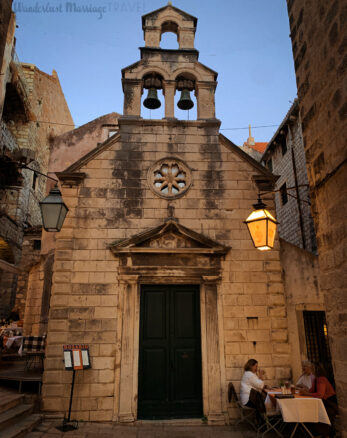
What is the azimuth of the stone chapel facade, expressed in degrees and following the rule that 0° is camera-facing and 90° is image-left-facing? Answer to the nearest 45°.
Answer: approximately 0°

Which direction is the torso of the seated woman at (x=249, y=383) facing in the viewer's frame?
to the viewer's right

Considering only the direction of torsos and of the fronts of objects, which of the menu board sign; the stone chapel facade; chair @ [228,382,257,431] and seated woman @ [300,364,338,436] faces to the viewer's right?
the chair

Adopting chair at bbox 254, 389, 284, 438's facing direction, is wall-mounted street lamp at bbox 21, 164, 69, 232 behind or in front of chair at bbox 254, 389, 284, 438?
behind

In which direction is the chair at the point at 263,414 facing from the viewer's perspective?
to the viewer's right

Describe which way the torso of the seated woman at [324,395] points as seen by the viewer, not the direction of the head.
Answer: to the viewer's left

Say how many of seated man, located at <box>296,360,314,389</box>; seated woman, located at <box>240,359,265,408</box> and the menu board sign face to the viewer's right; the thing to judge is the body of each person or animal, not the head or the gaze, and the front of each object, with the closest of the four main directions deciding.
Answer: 1

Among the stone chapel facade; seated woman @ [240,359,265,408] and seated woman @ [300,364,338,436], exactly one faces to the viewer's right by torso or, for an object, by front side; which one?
seated woman @ [240,359,265,408]

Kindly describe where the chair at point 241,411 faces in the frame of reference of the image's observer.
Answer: facing to the right of the viewer
